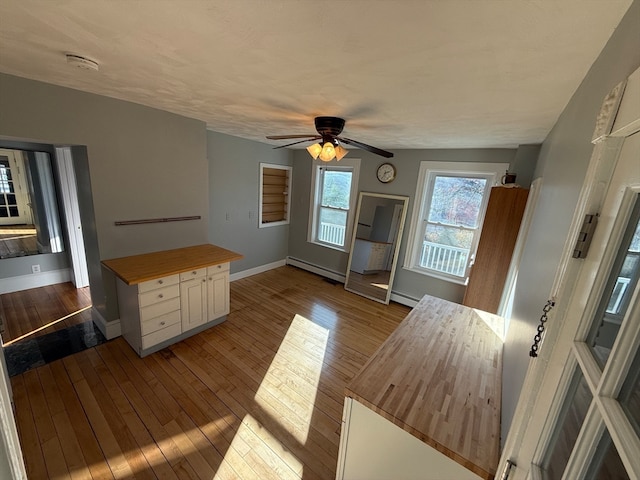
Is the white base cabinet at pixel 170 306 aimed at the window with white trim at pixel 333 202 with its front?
no

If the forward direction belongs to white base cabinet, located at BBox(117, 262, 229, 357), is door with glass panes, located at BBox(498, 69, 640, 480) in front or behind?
in front

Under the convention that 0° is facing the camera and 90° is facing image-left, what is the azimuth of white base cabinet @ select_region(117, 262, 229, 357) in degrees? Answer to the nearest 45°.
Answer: approximately 315°

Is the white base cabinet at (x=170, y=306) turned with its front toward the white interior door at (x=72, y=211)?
no

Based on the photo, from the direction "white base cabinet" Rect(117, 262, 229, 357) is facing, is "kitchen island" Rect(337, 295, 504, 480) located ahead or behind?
ahead

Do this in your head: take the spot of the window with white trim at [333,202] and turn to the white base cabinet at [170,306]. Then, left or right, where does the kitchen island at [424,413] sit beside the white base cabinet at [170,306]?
left

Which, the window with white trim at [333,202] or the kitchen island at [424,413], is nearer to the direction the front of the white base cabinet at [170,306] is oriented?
the kitchen island

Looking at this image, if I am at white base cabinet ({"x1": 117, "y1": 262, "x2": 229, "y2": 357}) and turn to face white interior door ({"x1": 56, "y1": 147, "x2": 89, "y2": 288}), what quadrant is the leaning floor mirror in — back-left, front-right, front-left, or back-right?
back-right
